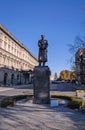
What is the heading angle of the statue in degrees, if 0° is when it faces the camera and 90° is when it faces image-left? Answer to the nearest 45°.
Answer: approximately 0°
